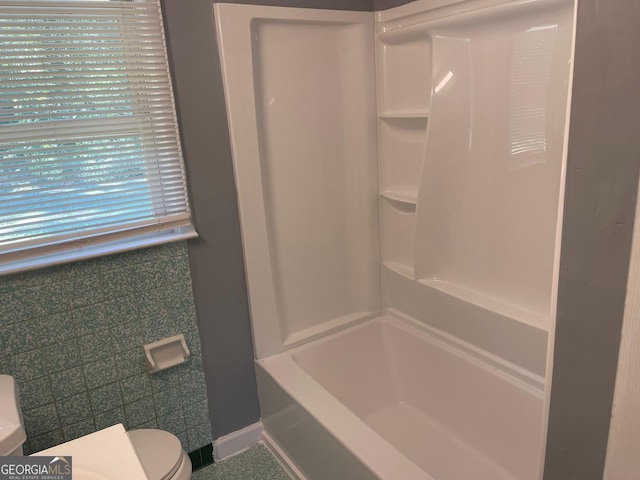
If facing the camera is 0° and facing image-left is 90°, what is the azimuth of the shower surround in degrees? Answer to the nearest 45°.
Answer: approximately 45°

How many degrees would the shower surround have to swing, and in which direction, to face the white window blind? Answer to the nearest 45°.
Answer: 0° — it already faces it

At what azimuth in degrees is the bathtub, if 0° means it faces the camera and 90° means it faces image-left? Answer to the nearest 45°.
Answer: approximately 45°

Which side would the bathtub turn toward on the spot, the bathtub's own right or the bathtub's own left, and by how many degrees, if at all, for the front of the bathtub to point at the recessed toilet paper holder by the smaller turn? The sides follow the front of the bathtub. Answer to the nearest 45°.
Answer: approximately 45° to the bathtub's own right

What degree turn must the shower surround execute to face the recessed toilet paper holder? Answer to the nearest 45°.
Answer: approximately 45° to its right
